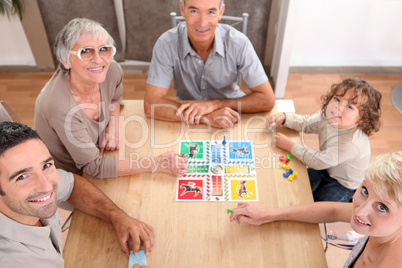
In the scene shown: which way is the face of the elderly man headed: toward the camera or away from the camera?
toward the camera

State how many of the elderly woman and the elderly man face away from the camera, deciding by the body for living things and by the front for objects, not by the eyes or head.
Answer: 0

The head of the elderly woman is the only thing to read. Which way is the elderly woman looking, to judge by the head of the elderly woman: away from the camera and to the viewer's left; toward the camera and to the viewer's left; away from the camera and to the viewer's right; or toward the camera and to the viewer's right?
toward the camera and to the viewer's right

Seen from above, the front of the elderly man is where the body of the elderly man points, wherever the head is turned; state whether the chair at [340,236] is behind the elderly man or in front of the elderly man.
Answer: in front

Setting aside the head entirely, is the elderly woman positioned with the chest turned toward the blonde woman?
yes

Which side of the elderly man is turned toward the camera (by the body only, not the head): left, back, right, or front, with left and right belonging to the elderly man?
front

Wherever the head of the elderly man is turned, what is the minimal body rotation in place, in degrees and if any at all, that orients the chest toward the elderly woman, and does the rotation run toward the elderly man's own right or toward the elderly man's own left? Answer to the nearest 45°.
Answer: approximately 45° to the elderly man's own right

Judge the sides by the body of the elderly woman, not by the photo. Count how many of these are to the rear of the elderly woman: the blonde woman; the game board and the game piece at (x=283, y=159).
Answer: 0

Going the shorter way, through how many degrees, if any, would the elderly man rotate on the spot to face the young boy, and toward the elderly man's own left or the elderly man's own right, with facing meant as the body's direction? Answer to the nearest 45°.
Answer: approximately 45° to the elderly man's own left

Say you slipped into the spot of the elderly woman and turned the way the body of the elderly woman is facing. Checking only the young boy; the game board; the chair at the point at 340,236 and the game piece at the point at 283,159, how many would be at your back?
0

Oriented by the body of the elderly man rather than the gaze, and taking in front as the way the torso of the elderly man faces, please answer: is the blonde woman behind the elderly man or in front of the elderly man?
in front

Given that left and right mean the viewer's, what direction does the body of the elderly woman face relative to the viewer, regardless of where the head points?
facing the viewer and to the right of the viewer

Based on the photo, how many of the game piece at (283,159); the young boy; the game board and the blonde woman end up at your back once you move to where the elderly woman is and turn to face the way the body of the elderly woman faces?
0

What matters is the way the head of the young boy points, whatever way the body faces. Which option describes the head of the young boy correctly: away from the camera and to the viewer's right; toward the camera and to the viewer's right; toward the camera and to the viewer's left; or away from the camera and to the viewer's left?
toward the camera and to the viewer's left

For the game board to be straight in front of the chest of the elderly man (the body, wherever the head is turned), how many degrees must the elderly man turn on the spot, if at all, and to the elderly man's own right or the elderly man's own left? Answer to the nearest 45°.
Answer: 0° — they already face it

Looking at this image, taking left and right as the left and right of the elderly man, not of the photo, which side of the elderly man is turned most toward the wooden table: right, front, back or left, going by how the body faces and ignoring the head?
front
